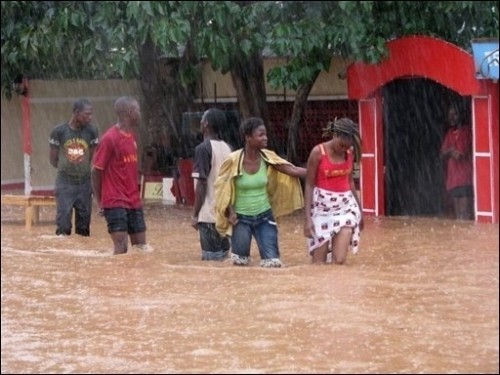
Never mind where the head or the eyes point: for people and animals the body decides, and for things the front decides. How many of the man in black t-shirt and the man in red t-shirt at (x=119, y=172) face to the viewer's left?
0

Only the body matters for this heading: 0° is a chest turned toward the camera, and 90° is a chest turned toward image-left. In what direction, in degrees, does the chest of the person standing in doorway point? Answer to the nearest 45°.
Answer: approximately 45°

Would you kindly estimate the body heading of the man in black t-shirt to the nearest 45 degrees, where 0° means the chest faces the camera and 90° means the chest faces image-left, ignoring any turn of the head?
approximately 0°

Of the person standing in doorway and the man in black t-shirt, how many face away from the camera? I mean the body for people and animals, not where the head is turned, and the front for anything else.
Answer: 0

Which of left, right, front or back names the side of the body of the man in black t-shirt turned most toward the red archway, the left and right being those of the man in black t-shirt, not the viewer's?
left

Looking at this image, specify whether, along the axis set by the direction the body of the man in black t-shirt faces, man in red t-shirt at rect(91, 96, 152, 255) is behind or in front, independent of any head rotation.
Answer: in front

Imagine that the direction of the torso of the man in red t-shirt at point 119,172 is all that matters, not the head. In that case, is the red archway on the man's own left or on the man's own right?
on the man's own left

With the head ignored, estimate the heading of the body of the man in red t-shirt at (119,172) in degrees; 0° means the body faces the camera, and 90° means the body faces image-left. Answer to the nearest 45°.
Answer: approximately 315°

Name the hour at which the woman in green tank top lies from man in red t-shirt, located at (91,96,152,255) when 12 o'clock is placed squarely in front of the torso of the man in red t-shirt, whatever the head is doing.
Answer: The woman in green tank top is roughly at 11 o'clock from the man in red t-shirt.
